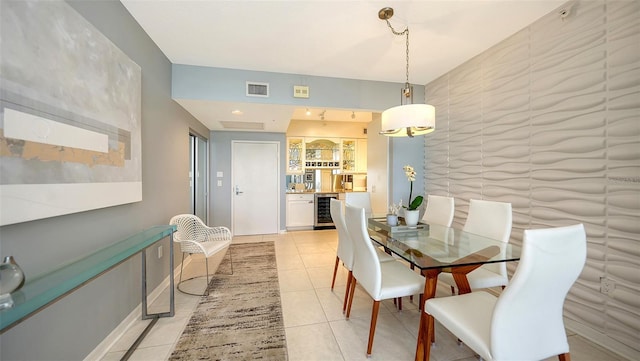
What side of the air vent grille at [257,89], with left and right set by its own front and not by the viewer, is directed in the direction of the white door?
back

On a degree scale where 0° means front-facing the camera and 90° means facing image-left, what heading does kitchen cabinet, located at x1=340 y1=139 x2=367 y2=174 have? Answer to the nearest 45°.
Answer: approximately 0°

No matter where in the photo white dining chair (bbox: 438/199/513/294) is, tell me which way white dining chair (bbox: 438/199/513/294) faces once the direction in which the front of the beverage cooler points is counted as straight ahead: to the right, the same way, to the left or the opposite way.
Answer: to the right

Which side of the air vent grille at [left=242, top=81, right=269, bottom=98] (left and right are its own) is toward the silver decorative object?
front

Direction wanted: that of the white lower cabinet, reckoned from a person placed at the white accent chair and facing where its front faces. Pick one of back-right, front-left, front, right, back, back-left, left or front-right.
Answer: left

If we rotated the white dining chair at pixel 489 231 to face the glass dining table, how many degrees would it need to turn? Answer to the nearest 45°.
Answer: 0° — it already faces it

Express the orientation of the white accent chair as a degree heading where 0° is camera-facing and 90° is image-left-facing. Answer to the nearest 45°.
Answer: approximately 315°

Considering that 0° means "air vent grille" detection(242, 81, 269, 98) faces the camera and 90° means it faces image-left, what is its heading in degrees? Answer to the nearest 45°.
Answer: approximately 0°

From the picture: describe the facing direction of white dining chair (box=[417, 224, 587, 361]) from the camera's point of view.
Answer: facing away from the viewer and to the left of the viewer

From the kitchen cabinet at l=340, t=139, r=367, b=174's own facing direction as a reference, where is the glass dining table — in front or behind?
in front

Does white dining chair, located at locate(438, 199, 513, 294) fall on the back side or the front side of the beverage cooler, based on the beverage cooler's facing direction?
on the front side

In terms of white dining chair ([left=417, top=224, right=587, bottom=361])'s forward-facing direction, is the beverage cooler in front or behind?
in front
